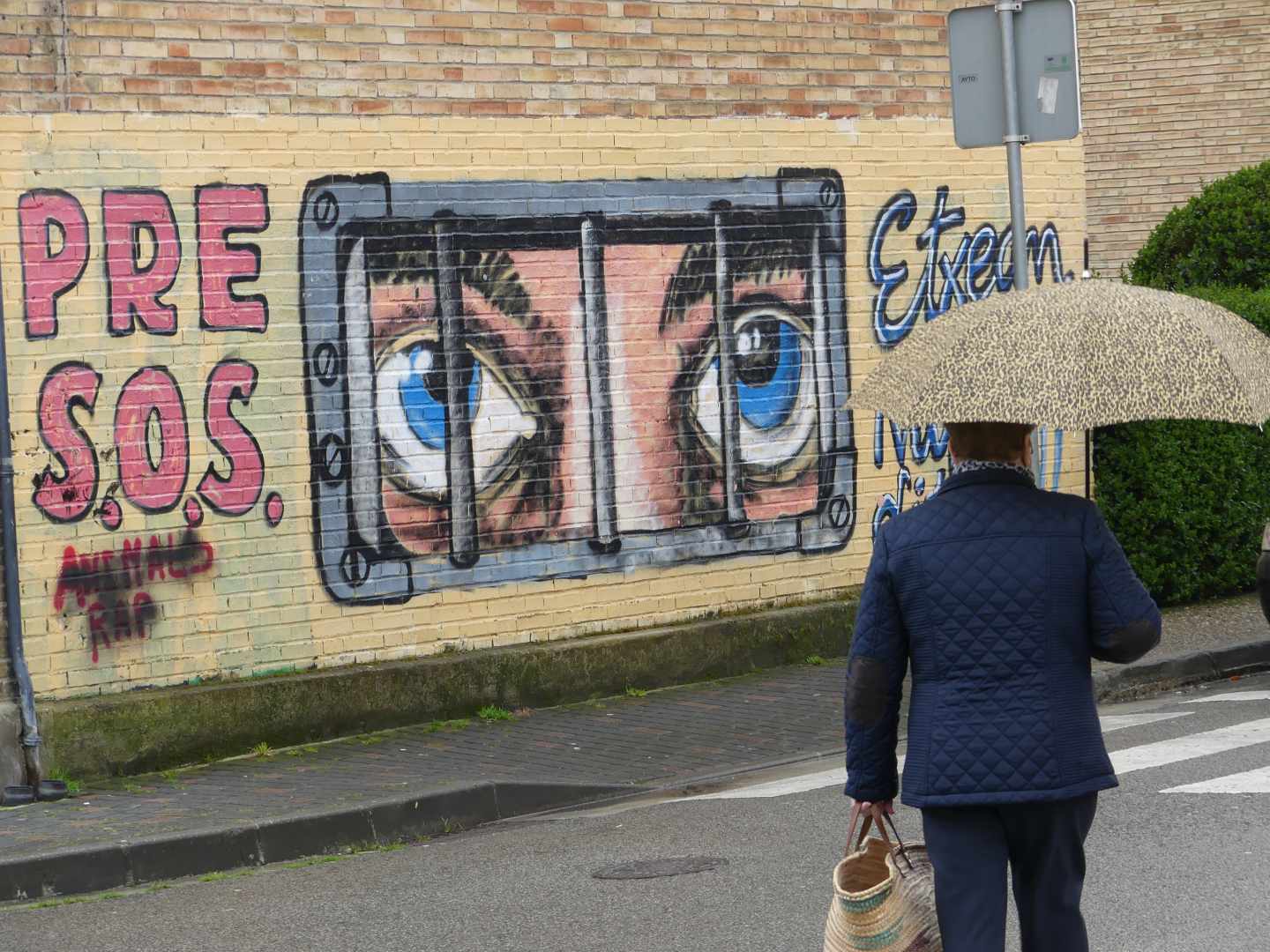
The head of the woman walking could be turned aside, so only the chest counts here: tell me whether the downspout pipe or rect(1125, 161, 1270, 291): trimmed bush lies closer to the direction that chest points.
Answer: the trimmed bush

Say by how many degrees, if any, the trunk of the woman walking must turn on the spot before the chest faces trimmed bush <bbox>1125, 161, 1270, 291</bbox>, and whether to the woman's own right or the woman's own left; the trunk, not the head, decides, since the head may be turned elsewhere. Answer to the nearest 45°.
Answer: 0° — they already face it

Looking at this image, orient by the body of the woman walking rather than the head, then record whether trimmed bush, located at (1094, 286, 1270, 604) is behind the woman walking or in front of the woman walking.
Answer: in front

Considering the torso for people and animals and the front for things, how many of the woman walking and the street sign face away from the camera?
2

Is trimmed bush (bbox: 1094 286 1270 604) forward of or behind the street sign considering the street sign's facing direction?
forward

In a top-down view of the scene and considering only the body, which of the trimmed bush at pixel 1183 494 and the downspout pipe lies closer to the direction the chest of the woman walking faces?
the trimmed bush

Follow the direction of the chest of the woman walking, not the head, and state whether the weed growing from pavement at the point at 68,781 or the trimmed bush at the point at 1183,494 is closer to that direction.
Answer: the trimmed bush

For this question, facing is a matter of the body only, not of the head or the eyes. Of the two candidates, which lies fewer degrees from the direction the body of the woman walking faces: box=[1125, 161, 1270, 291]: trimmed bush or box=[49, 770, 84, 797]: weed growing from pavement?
the trimmed bush

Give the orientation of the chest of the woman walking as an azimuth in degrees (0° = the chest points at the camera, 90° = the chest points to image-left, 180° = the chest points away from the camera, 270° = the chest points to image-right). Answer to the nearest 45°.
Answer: approximately 180°

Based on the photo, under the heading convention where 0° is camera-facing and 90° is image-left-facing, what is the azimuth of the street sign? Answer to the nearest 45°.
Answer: approximately 180°

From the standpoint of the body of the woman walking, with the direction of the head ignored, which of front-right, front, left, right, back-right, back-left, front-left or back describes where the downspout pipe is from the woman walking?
front-left

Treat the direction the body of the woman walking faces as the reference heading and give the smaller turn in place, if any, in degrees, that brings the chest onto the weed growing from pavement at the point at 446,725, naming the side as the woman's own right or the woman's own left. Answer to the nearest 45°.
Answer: approximately 45° to the woman's own left

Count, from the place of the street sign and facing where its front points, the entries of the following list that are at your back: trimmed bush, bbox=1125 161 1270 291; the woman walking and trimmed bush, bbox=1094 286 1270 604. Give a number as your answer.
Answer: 1

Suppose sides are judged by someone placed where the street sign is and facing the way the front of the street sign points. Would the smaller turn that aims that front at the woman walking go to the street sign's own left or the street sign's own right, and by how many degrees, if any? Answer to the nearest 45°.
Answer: approximately 180°
